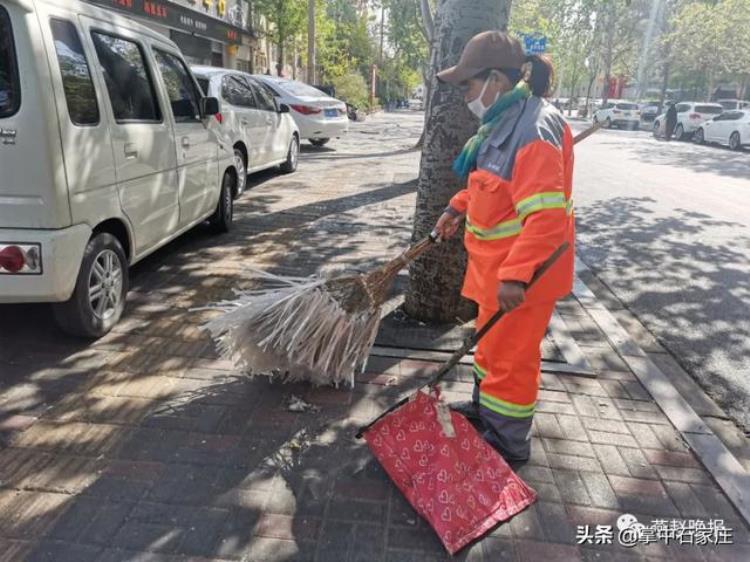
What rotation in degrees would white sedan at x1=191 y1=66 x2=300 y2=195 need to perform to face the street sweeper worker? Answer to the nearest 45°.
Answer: approximately 135° to its right

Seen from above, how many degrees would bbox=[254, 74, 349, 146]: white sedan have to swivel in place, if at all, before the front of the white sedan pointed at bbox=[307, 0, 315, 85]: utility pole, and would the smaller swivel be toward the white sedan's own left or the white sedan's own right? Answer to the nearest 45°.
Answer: approximately 45° to the white sedan's own right

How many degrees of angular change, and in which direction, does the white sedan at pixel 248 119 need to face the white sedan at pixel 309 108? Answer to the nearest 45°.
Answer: approximately 45° to its left

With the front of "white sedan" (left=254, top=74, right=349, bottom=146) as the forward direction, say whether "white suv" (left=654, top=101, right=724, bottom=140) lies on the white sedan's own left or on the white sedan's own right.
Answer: on the white sedan's own right

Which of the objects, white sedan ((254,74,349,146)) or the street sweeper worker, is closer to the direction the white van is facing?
the white sedan

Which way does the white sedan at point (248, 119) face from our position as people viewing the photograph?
facing away from the viewer and to the right of the viewer

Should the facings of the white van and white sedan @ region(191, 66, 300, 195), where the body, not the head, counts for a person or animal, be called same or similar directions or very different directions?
same or similar directions

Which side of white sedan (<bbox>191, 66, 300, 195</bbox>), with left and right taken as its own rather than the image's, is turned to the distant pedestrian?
front

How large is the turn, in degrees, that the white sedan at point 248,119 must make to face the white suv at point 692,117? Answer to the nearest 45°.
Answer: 0° — it already faces it

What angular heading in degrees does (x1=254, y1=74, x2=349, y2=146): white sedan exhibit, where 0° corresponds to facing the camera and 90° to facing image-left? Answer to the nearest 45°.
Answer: approximately 135°

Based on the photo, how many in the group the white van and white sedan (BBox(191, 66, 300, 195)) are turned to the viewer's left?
0

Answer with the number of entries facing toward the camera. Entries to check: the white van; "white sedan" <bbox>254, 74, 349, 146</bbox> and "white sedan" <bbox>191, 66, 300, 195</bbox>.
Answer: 0

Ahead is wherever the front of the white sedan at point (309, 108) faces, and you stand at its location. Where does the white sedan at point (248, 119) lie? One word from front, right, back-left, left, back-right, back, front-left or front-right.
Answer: back-left

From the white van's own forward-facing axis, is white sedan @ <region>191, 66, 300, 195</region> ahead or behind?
ahead

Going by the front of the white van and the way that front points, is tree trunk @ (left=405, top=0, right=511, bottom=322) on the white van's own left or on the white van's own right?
on the white van's own right

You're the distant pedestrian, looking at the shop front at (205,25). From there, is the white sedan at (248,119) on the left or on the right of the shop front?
left

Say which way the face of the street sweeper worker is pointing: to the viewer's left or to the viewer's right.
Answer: to the viewer's left

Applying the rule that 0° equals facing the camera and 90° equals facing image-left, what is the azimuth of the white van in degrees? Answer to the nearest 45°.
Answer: approximately 225°
